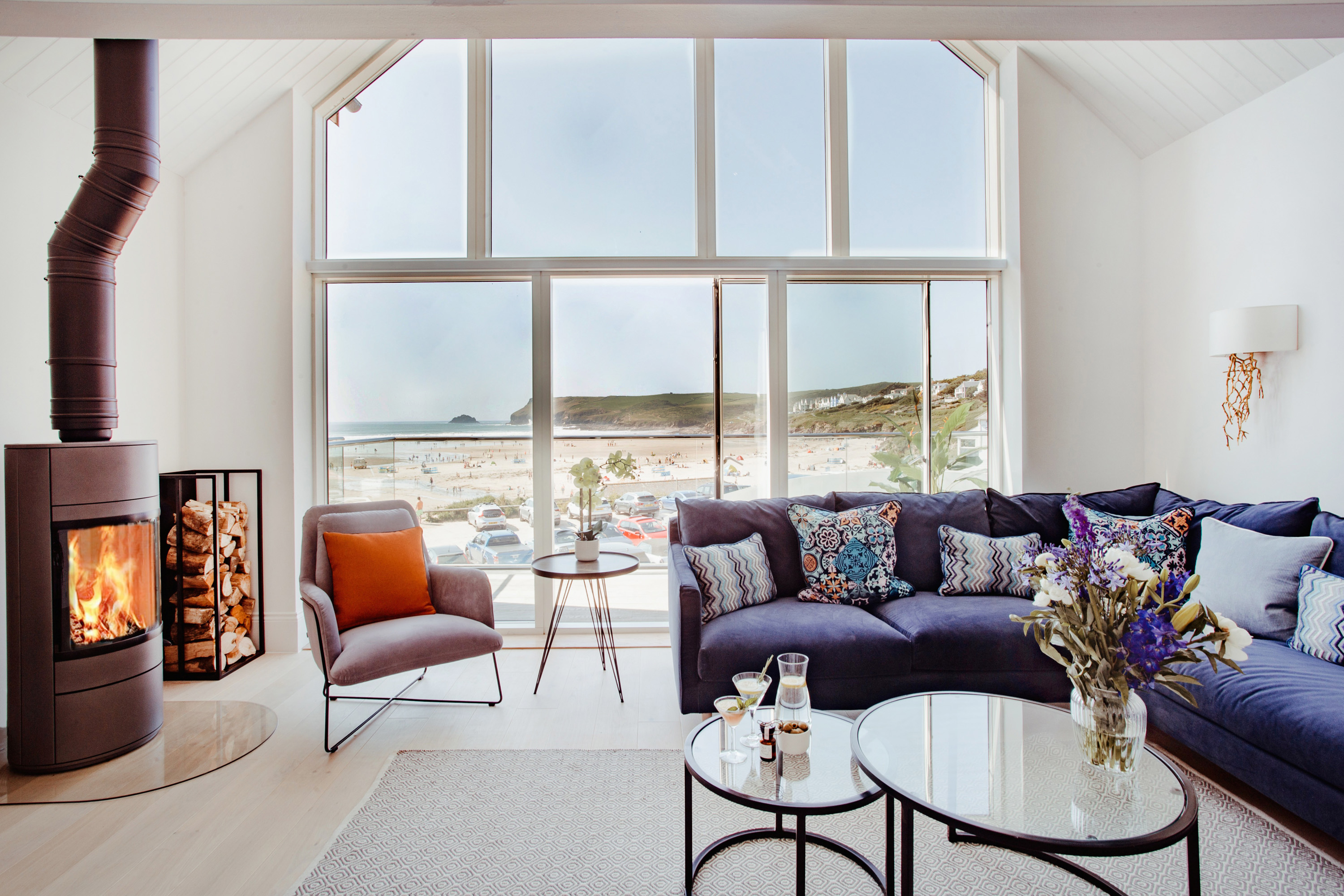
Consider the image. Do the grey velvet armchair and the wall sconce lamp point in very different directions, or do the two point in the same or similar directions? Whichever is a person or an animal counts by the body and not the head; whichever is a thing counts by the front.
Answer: very different directions

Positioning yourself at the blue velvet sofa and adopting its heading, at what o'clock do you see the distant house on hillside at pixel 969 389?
The distant house on hillside is roughly at 6 o'clock from the blue velvet sofa.

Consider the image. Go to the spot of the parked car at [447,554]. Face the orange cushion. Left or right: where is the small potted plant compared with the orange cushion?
left

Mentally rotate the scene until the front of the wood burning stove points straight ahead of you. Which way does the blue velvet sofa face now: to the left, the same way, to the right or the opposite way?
to the right

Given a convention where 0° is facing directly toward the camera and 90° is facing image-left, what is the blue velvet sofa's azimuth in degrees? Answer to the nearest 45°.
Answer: approximately 0°

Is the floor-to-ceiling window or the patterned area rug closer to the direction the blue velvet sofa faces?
the patterned area rug

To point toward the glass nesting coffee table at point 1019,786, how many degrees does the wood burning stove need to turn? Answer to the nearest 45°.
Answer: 0° — it already faces it

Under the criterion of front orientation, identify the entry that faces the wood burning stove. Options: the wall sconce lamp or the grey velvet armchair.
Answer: the wall sconce lamp

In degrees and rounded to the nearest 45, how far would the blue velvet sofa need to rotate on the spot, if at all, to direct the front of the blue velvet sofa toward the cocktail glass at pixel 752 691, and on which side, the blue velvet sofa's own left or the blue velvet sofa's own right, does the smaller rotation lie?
approximately 45° to the blue velvet sofa's own right
